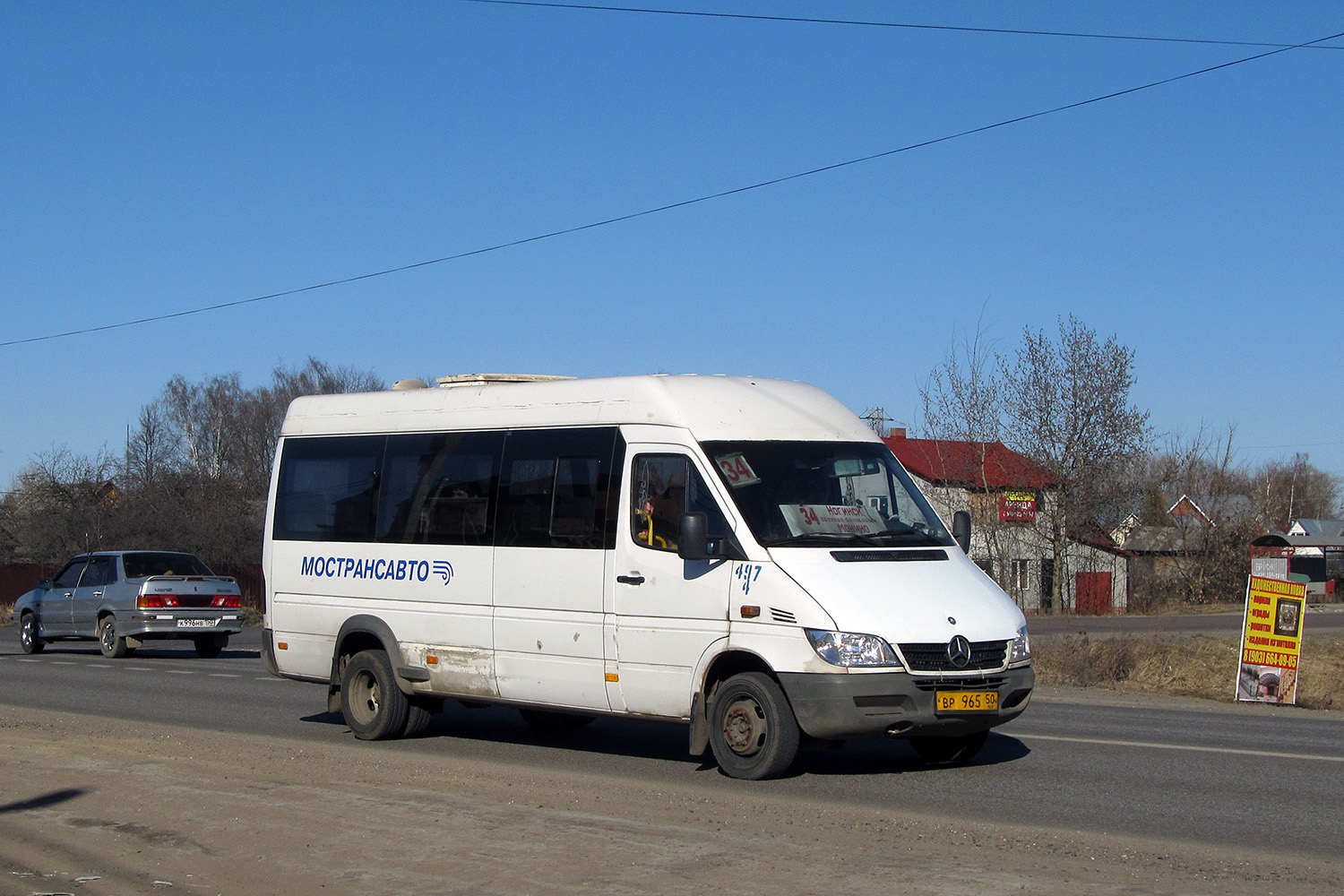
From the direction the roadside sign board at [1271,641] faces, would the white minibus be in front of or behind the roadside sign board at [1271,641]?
in front

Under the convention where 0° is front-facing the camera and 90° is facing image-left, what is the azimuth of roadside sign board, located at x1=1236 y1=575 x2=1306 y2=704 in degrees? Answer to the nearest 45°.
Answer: approximately 0°

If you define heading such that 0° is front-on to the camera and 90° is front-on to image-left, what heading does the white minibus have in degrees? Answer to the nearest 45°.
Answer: approximately 315°

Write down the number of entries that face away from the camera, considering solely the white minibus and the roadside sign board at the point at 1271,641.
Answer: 0

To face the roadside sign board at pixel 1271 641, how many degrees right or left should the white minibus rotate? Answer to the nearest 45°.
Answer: approximately 90° to its left
